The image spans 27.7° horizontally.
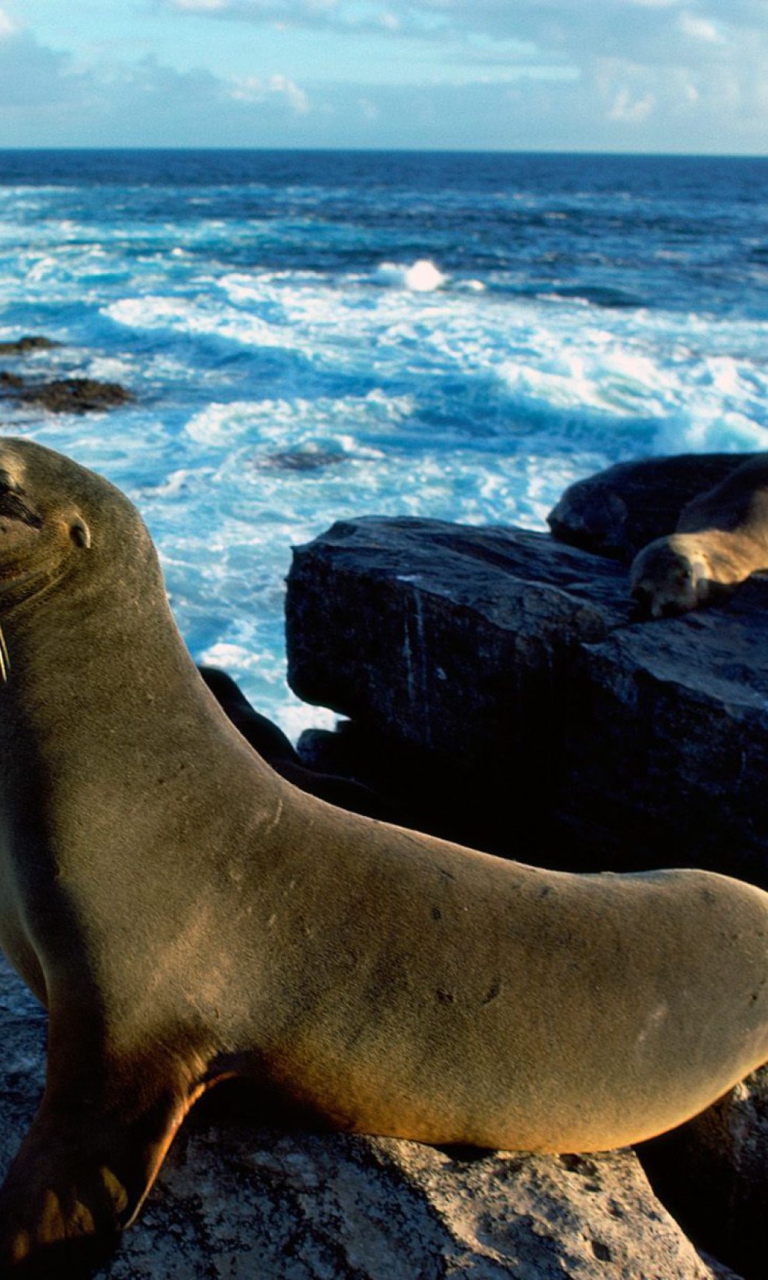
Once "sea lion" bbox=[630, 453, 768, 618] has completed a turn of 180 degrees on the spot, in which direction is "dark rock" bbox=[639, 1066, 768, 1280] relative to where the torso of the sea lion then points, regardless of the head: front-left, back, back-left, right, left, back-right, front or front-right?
back-right

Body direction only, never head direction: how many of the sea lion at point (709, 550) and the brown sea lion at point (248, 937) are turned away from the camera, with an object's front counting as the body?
0

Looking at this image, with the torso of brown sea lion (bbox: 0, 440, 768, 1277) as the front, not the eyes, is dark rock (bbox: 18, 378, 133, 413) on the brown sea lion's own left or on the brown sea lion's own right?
on the brown sea lion's own right

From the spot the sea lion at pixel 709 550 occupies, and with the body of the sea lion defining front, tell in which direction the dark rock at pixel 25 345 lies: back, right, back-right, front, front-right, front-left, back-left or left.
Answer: right

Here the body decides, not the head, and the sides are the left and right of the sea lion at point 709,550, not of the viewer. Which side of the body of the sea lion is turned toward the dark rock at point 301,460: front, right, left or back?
right

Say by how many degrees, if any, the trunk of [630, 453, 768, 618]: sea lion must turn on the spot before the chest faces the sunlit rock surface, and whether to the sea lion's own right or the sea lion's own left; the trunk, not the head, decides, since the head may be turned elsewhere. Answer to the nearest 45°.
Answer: approximately 45° to the sea lion's own left

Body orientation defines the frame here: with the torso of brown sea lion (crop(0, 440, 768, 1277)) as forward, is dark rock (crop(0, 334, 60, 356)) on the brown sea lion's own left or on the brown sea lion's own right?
on the brown sea lion's own right

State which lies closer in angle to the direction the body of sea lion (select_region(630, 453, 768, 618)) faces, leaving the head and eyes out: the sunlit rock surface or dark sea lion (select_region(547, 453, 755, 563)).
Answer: the sunlit rock surface

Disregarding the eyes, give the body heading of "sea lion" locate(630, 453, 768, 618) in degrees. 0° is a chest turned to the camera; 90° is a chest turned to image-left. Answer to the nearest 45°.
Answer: approximately 45°

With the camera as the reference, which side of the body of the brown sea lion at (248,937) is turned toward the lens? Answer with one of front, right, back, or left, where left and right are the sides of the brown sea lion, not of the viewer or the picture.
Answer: left
